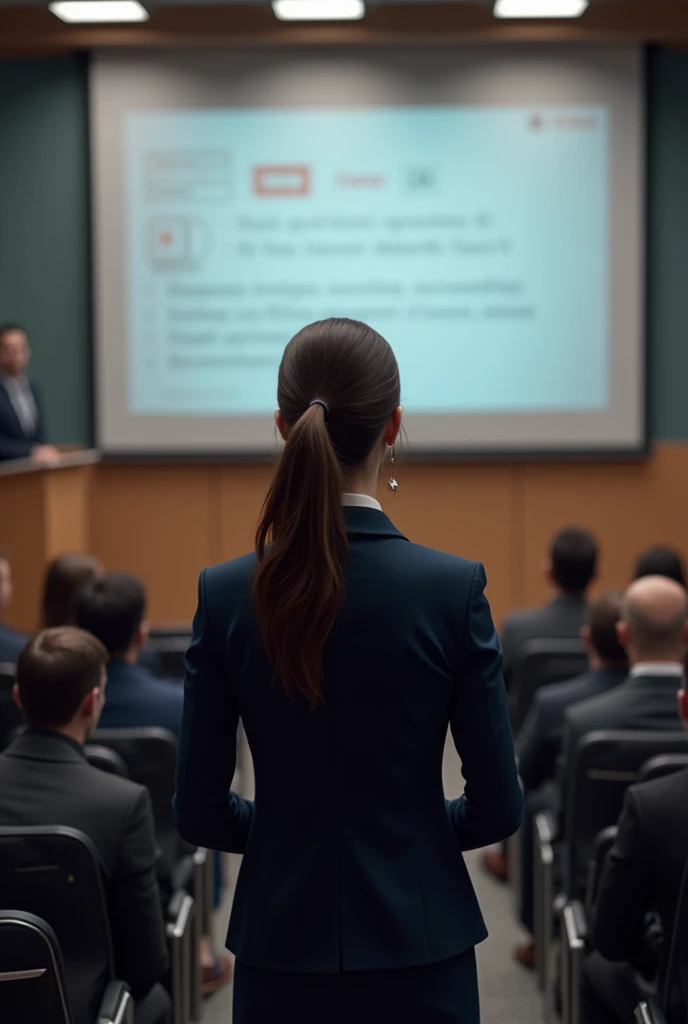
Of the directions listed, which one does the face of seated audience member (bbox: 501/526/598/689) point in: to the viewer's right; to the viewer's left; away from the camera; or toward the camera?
away from the camera

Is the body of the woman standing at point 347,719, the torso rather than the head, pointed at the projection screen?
yes

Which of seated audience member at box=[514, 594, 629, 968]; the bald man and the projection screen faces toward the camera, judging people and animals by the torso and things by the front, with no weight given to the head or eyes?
the projection screen

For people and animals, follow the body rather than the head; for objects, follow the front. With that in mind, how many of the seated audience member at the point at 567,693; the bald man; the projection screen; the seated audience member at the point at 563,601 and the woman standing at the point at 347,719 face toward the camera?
1

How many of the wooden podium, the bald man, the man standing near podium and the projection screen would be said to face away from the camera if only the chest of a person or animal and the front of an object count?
1

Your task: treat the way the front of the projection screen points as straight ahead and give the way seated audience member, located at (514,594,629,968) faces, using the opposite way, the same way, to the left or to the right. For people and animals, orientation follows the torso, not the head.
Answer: the opposite way

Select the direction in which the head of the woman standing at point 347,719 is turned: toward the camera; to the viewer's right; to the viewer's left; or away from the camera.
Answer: away from the camera

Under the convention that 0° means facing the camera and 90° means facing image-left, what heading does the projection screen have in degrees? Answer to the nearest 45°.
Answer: approximately 0°

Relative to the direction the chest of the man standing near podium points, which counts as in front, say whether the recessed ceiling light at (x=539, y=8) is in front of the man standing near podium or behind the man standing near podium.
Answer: in front

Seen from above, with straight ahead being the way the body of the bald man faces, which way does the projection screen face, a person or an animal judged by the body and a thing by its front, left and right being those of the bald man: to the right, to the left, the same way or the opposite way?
the opposite way

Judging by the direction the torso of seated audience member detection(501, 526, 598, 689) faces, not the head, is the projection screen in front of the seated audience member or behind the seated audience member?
in front

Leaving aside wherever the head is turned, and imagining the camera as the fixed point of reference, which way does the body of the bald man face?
away from the camera

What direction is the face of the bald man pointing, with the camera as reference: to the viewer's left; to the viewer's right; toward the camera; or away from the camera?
away from the camera

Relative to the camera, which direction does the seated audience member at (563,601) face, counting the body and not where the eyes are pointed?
away from the camera

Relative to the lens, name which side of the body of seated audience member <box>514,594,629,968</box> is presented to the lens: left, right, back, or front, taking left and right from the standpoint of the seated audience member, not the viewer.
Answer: back

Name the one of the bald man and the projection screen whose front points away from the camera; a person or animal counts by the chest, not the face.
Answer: the bald man

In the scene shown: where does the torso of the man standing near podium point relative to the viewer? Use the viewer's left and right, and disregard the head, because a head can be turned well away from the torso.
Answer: facing the viewer and to the right of the viewer

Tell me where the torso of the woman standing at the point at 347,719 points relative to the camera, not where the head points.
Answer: away from the camera

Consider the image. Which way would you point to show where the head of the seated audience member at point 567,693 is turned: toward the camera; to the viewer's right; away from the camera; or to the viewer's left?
away from the camera

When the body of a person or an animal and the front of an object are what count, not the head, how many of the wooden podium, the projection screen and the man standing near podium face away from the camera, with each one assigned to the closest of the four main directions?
0

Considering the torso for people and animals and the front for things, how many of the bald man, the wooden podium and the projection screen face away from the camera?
1
